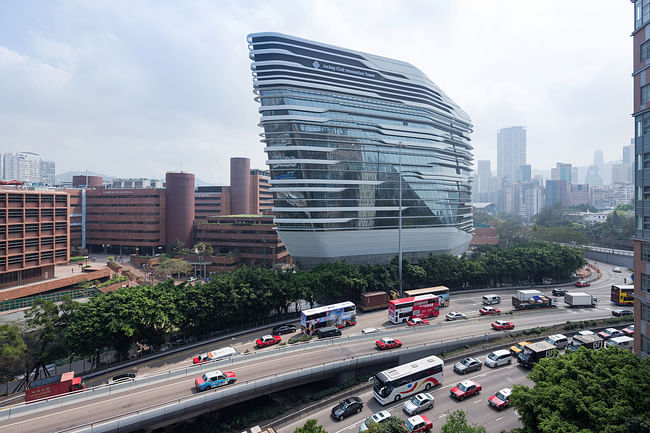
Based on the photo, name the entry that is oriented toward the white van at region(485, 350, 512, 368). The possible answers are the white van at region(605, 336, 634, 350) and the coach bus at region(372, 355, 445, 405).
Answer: the white van at region(605, 336, 634, 350)

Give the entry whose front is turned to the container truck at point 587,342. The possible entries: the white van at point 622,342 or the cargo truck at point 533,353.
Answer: the white van

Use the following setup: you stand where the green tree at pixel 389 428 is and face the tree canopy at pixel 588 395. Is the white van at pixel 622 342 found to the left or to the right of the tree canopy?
left

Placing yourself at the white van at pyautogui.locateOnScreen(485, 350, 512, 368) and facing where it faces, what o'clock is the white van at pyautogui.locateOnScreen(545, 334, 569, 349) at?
the white van at pyautogui.locateOnScreen(545, 334, 569, 349) is roughly at 6 o'clock from the white van at pyautogui.locateOnScreen(485, 350, 512, 368).

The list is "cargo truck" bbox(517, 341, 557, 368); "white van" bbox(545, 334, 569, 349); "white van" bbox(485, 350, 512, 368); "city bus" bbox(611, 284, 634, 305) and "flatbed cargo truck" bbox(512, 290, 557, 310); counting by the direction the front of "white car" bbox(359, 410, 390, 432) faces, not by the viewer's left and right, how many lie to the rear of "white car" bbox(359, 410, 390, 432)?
5

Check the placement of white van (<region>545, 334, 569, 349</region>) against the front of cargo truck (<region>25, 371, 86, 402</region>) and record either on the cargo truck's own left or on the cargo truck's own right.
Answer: on the cargo truck's own right

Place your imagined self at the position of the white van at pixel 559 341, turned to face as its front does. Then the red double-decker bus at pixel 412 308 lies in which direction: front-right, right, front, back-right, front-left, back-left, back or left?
front-right

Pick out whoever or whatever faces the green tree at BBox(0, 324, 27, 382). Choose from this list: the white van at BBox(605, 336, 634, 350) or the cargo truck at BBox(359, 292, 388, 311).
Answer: the white van

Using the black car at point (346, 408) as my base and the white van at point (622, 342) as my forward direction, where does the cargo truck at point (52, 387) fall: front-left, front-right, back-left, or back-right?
back-left

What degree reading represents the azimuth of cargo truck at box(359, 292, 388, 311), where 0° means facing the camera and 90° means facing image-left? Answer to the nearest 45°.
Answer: approximately 225°

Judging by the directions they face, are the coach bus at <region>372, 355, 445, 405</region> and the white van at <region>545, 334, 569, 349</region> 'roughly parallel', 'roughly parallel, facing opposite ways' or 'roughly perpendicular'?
roughly parallel

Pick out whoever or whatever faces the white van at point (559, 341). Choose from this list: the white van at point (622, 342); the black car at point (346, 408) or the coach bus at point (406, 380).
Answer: the white van at point (622, 342)

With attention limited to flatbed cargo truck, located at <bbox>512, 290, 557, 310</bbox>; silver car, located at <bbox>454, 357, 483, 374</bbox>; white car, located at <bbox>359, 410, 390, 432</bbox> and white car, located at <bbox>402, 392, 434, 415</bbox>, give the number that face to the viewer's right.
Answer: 1

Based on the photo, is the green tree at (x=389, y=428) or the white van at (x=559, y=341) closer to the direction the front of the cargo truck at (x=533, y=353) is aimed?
the green tree

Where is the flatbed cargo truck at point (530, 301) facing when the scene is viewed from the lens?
facing to the right of the viewer

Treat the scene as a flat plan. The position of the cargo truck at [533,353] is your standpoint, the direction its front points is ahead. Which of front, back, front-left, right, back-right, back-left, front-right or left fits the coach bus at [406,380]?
front
